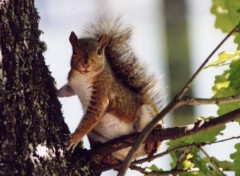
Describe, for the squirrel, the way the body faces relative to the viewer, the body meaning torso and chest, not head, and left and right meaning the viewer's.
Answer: facing the viewer and to the left of the viewer

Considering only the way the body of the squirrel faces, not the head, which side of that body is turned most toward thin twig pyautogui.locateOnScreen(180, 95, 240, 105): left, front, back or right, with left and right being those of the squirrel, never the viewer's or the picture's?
left

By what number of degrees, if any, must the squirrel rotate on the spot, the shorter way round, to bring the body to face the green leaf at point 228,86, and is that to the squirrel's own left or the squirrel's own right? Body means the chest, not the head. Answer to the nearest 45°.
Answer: approximately 90° to the squirrel's own left
